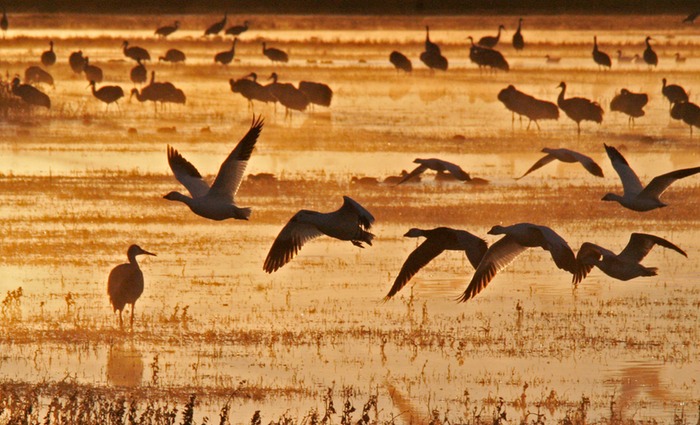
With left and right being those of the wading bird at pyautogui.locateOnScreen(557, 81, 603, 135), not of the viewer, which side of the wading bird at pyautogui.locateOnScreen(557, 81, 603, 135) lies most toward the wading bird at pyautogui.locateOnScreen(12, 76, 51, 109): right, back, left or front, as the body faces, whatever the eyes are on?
front

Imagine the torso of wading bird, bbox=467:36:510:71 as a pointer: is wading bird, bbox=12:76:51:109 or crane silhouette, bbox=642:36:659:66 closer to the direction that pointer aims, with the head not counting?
the wading bird

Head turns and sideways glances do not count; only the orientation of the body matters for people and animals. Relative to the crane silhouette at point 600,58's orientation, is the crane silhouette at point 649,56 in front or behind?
behind

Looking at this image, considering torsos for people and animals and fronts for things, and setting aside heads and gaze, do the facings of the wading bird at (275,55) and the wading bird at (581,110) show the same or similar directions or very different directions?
same or similar directions

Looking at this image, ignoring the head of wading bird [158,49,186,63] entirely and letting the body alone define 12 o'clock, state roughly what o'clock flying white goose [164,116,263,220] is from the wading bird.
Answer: The flying white goose is roughly at 9 o'clock from the wading bird.

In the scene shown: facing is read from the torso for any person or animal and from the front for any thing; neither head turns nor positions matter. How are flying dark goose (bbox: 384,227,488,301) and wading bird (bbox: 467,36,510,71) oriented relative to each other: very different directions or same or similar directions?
same or similar directions

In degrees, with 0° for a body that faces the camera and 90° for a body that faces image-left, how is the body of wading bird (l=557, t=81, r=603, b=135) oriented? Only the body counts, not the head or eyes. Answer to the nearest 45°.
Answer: approximately 90°

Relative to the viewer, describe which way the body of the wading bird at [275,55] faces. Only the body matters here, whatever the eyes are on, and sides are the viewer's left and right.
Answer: facing to the left of the viewer

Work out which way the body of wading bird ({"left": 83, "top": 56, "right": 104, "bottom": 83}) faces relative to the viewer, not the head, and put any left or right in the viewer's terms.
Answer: facing to the left of the viewer

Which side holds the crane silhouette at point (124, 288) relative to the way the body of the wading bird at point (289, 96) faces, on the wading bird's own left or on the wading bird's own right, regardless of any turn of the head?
on the wading bird's own left

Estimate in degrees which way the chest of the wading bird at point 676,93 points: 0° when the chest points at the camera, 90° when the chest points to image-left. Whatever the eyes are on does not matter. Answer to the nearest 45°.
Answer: approximately 90°

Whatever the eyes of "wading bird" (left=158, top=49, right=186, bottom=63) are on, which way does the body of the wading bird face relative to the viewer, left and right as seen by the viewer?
facing to the left of the viewer
